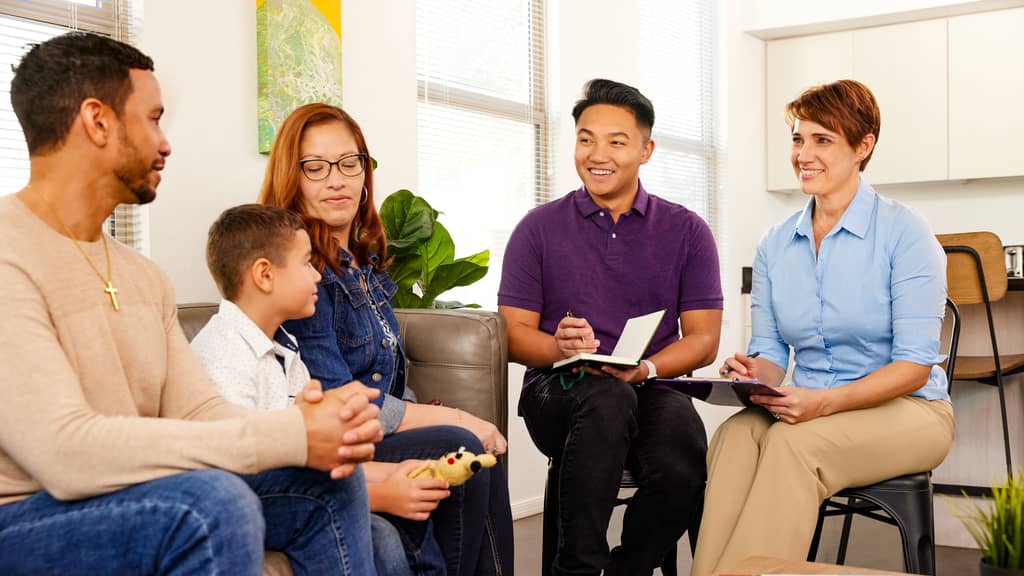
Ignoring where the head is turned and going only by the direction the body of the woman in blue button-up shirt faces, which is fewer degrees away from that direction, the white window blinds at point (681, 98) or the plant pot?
the plant pot

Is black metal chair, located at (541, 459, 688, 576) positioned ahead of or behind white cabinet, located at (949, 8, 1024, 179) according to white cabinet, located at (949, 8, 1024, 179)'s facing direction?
ahead

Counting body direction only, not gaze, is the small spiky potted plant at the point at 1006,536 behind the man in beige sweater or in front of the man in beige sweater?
in front

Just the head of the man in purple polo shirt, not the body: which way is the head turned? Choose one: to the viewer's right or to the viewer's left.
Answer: to the viewer's left

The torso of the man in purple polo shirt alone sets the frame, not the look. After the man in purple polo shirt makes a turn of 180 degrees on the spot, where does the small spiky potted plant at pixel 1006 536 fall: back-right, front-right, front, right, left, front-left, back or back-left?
back-right

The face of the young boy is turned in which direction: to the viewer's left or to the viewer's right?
to the viewer's right

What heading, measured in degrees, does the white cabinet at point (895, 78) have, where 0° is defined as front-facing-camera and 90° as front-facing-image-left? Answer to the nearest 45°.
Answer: approximately 45°

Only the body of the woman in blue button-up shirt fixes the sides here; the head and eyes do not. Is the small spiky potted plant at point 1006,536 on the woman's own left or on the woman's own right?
on the woman's own left

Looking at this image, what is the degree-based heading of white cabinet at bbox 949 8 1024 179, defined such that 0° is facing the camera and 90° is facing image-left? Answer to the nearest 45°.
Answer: approximately 45°

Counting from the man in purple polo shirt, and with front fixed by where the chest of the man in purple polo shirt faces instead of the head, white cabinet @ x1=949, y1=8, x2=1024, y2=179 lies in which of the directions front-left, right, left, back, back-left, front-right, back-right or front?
back-left
